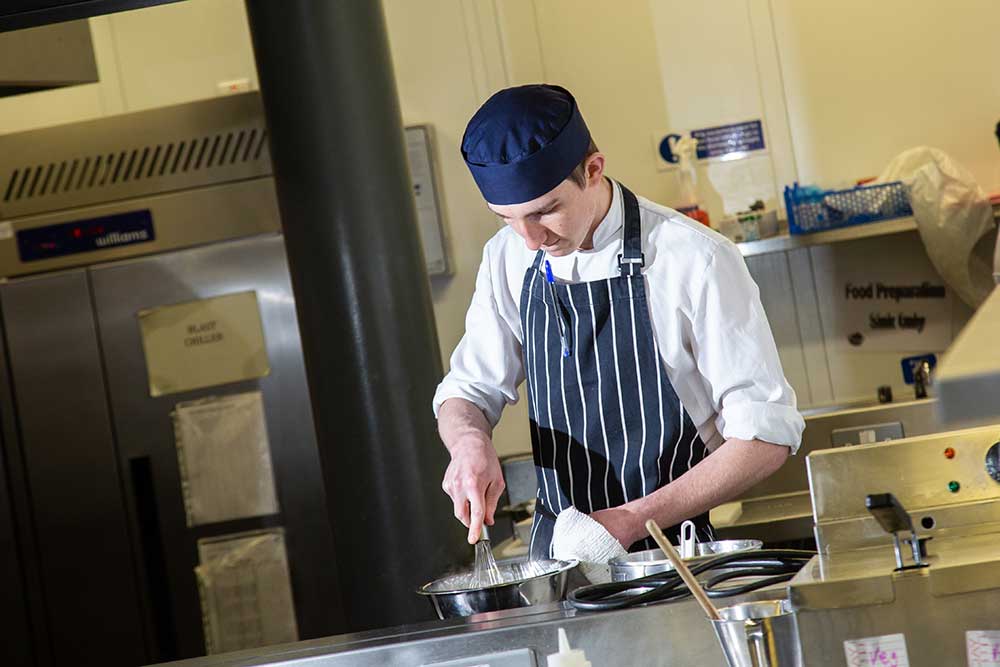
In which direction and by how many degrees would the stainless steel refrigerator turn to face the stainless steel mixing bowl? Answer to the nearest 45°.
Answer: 0° — it already faces it

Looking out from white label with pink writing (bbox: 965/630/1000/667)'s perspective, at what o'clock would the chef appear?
The chef is roughly at 5 o'clock from the white label with pink writing.

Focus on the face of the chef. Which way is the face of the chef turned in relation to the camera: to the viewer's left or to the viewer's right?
to the viewer's left

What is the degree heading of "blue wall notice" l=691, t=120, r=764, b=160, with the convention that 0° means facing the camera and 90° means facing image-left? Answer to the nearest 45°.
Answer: approximately 0°

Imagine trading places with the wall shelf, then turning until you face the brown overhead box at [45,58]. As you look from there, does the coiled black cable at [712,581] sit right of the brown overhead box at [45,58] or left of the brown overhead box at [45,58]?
left

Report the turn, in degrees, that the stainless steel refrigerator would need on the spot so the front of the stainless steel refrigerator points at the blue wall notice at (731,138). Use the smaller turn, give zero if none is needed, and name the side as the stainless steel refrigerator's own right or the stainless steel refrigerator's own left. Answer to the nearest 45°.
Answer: approximately 90° to the stainless steel refrigerator's own left

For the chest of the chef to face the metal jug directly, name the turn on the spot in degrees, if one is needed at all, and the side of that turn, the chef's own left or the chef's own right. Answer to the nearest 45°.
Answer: approximately 45° to the chef's own left

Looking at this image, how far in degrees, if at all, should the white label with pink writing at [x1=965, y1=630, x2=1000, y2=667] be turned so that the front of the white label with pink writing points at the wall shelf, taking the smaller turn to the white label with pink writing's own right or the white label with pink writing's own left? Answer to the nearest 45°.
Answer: approximately 180°
